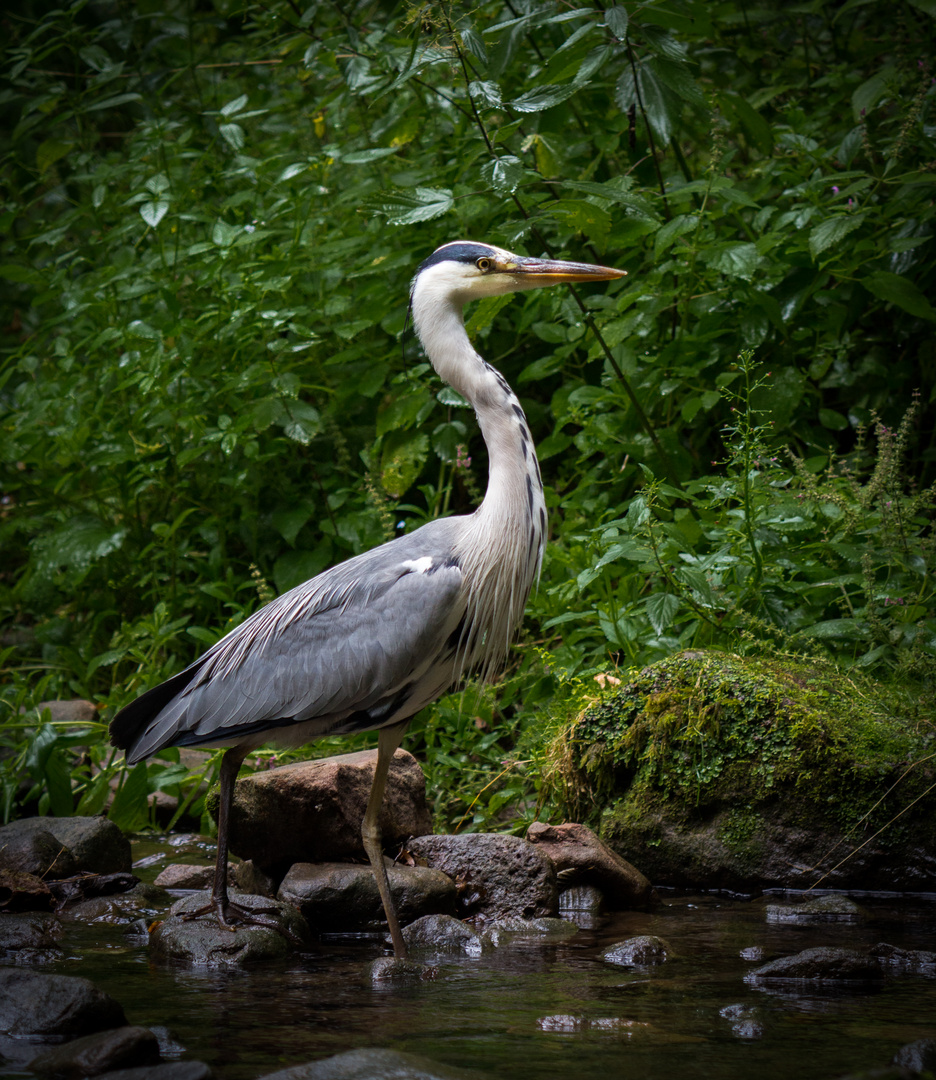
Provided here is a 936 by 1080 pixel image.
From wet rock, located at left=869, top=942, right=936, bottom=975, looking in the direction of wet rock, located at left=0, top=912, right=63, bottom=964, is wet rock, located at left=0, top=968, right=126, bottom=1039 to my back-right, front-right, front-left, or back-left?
front-left

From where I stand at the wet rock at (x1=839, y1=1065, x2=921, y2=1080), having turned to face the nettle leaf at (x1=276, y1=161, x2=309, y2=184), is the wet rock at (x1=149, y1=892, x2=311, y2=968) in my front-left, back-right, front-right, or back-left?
front-left

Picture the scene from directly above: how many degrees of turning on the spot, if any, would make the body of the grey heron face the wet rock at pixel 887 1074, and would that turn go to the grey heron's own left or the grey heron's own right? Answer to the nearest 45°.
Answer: approximately 90° to the grey heron's own right

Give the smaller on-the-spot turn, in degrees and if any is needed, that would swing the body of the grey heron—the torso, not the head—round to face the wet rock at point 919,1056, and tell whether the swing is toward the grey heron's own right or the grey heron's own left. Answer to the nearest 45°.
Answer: approximately 90° to the grey heron's own right

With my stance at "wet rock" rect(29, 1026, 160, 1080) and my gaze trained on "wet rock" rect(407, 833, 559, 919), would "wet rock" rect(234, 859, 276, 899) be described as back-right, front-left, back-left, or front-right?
front-left

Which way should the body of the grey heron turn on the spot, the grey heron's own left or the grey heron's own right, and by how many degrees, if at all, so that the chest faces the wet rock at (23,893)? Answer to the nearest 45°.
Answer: approximately 180°

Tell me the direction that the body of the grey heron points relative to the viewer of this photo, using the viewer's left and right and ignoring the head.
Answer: facing to the right of the viewer

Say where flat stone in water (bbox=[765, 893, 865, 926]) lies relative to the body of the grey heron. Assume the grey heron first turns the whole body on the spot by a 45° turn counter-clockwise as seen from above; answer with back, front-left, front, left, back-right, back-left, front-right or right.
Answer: right
